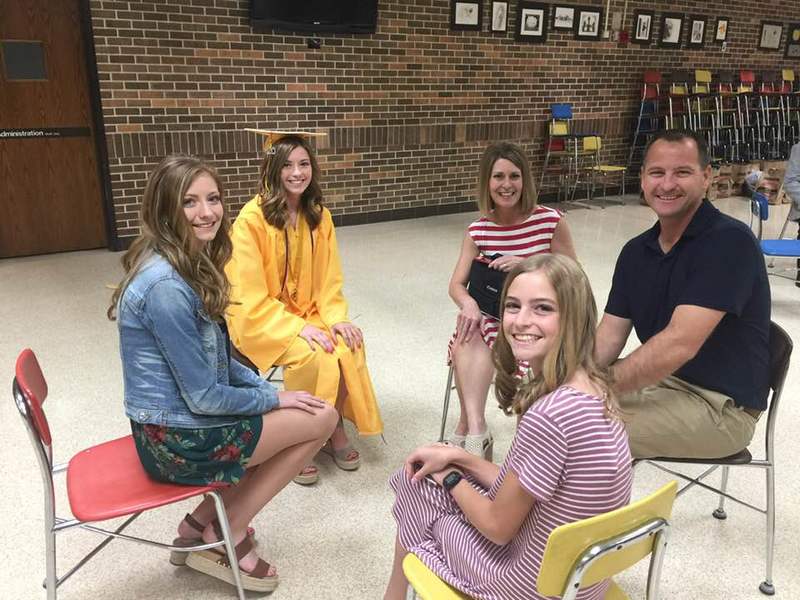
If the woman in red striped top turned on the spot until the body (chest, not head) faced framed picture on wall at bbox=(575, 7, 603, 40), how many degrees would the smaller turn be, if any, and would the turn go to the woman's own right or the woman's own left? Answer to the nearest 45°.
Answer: approximately 135° to the woman's own right

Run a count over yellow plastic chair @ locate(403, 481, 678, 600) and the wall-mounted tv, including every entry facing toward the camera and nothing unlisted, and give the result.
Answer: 1

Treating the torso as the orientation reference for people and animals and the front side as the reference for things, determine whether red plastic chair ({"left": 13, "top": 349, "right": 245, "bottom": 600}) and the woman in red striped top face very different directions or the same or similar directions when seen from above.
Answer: very different directions

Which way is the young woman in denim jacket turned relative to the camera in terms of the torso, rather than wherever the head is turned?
to the viewer's right

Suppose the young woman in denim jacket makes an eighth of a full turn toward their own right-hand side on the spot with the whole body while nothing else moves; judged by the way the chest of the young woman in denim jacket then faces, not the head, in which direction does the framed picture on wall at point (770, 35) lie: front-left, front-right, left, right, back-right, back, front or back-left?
left

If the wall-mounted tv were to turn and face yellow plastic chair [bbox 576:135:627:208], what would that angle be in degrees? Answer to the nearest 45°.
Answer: approximately 135° to its left

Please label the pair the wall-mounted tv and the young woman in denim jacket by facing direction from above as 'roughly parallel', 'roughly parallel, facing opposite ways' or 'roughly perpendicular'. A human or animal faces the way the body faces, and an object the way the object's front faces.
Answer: roughly perpendicular

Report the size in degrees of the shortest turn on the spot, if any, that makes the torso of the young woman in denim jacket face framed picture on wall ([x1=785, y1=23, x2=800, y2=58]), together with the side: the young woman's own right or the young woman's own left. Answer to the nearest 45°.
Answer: approximately 45° to the young woman's own left

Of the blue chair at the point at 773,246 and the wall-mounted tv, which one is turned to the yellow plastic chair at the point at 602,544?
the wall-mounted tv

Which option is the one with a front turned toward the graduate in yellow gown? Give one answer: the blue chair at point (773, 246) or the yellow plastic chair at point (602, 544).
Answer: the yellow plastic chair

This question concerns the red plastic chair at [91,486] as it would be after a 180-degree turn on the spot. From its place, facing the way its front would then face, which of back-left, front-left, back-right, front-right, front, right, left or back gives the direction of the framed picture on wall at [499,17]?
back-right

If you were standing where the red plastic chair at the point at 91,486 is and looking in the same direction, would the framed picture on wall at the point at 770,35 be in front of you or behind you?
in front

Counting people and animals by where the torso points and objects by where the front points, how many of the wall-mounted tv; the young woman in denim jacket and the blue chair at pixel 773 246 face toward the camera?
1

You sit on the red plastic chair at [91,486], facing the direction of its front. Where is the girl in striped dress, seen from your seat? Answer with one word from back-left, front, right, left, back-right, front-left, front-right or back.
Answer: front-right

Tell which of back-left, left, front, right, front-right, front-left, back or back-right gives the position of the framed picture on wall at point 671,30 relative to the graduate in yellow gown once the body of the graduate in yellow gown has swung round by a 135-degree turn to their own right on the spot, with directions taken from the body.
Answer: back-right
